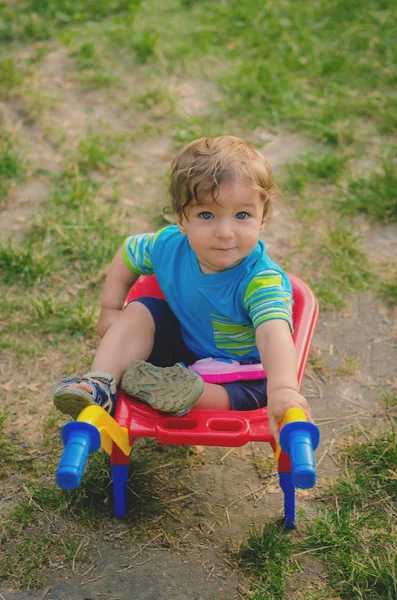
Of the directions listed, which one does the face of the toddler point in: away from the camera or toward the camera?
toward the camera

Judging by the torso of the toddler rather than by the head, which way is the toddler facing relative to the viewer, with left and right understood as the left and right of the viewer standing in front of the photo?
facing the viewer

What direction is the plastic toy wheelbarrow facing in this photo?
away from the camera
